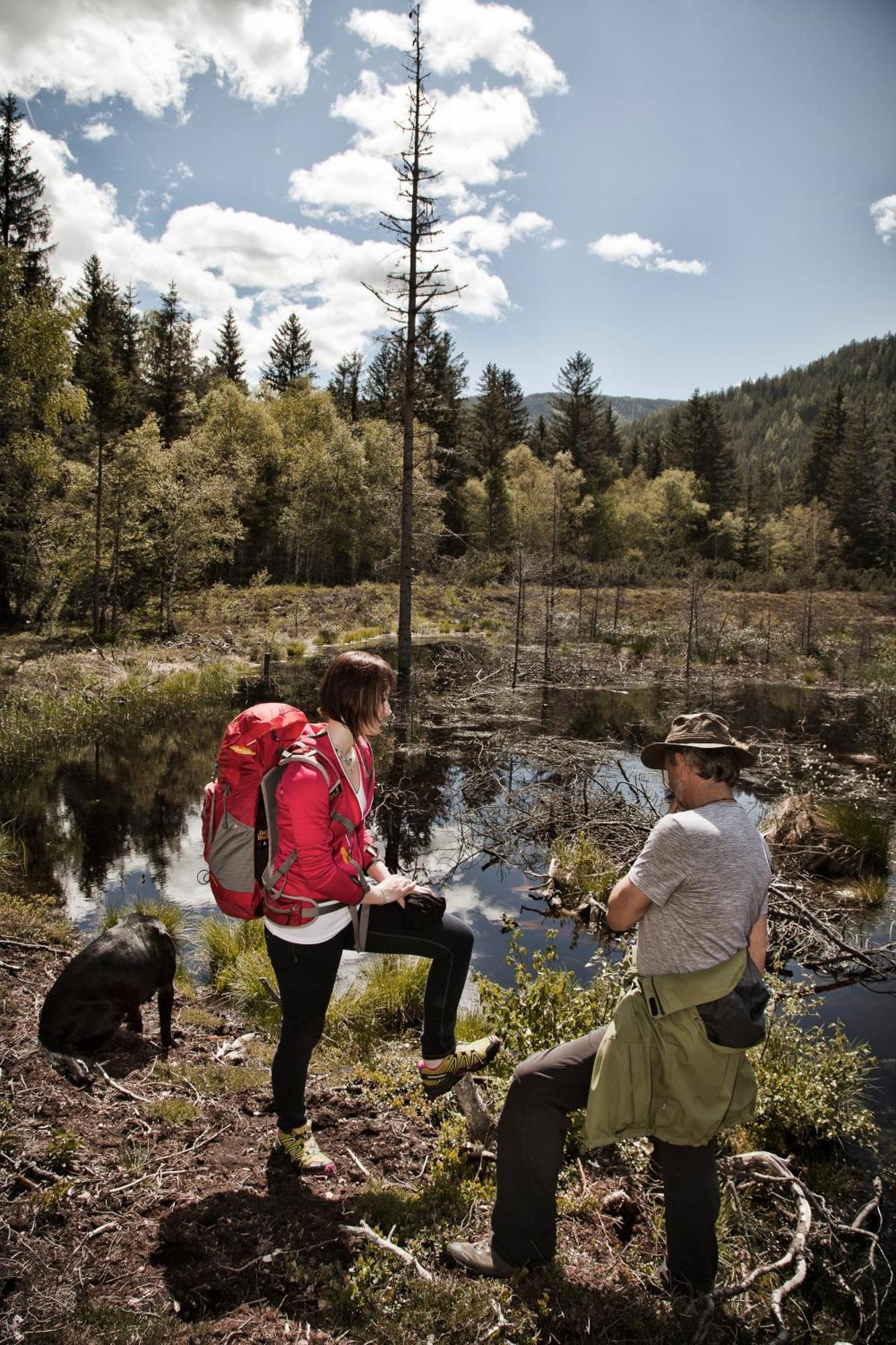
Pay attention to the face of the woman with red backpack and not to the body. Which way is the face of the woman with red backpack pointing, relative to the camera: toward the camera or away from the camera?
away from the camera

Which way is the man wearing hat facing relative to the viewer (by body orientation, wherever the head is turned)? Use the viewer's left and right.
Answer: facing away from the viewer and to the left of the viewer

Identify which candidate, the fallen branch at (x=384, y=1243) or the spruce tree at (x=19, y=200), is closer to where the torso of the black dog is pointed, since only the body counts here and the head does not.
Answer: the spruce tree

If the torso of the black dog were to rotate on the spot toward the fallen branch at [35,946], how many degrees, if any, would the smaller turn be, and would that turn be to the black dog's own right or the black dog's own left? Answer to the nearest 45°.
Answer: approximately 45° to the black dog's own left

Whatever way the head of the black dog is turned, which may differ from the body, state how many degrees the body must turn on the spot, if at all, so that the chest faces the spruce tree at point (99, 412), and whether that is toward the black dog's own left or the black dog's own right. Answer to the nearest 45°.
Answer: approximately 45° to the black dog's own left

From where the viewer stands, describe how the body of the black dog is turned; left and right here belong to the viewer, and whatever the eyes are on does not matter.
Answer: facing away from the viewer and to the right of the viewer

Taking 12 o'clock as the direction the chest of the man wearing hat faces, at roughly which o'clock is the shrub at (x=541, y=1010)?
The shrub is roughly at 1 o'clock from the man wearing hat.

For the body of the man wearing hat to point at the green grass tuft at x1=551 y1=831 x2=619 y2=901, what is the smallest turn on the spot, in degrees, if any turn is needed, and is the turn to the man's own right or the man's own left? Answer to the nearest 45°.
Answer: approximately 45° to the man's own right
